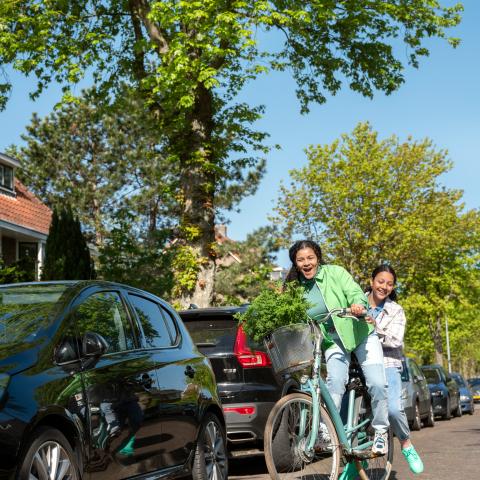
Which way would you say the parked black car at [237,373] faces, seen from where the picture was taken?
facing away from the viewer and to the right of the viewer

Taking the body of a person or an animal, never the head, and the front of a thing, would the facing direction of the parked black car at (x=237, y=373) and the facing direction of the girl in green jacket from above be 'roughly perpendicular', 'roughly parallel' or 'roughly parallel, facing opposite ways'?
roughly parallel, facing opposite ways

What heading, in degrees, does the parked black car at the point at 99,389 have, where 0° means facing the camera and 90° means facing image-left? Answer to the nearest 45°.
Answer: approximately 45°

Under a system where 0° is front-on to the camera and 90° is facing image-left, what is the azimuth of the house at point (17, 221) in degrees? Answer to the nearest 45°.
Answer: approximately 315°

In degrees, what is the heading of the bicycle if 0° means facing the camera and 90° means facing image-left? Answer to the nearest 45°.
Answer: approximately 45°

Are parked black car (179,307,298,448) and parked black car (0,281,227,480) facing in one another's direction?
no

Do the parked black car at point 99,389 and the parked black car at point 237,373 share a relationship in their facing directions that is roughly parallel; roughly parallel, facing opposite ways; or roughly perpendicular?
roughly parallel, facing opposite ways

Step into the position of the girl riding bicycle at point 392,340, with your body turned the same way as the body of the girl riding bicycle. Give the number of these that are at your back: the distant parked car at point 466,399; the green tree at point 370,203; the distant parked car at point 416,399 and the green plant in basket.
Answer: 3

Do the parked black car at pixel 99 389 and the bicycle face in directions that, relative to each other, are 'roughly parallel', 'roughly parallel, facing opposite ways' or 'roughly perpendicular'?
roughly parallel

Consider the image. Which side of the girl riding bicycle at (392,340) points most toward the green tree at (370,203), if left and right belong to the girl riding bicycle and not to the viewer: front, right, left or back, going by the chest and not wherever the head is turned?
back

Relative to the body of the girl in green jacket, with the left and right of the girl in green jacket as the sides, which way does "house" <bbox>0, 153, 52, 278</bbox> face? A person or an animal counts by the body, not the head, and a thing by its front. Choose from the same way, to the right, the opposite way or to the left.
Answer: to the left

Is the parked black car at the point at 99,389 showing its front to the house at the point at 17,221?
no

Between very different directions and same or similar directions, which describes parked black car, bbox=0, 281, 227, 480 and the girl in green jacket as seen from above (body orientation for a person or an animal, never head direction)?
same or similar directions

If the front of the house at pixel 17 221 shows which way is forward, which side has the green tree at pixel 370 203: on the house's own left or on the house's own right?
on the house's own left

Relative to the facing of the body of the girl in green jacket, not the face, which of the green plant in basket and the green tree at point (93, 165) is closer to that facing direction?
the green plant in basket

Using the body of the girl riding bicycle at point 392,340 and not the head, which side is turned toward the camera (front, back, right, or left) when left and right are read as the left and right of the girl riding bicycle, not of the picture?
front

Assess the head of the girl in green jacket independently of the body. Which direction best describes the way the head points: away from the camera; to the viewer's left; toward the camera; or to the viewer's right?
toward the camera

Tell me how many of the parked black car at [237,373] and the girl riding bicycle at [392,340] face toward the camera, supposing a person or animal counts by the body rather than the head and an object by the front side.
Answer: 1

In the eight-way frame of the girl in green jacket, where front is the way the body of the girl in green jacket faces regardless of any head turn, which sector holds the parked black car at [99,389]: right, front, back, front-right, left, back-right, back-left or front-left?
front
